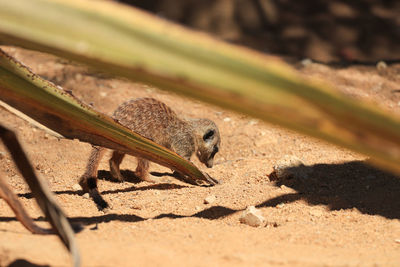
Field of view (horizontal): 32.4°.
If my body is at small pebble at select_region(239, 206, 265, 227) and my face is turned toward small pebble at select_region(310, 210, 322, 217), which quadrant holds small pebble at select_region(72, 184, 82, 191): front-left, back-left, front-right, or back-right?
back-left

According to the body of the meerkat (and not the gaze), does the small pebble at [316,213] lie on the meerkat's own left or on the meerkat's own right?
on the meerkat's own right

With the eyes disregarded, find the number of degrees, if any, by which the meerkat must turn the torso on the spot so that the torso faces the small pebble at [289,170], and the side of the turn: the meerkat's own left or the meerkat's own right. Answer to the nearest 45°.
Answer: approximately 45° to the meerkat's own right

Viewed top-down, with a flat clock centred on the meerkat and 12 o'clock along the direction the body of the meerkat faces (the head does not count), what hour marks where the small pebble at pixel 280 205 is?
The small pebble is roughly at 2 o'clock from the meerkat.

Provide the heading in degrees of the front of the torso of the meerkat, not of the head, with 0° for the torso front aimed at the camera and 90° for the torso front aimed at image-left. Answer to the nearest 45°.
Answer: approximately 270°

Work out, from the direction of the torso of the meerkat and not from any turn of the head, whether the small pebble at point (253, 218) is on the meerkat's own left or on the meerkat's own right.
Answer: on the meerkat's own right
